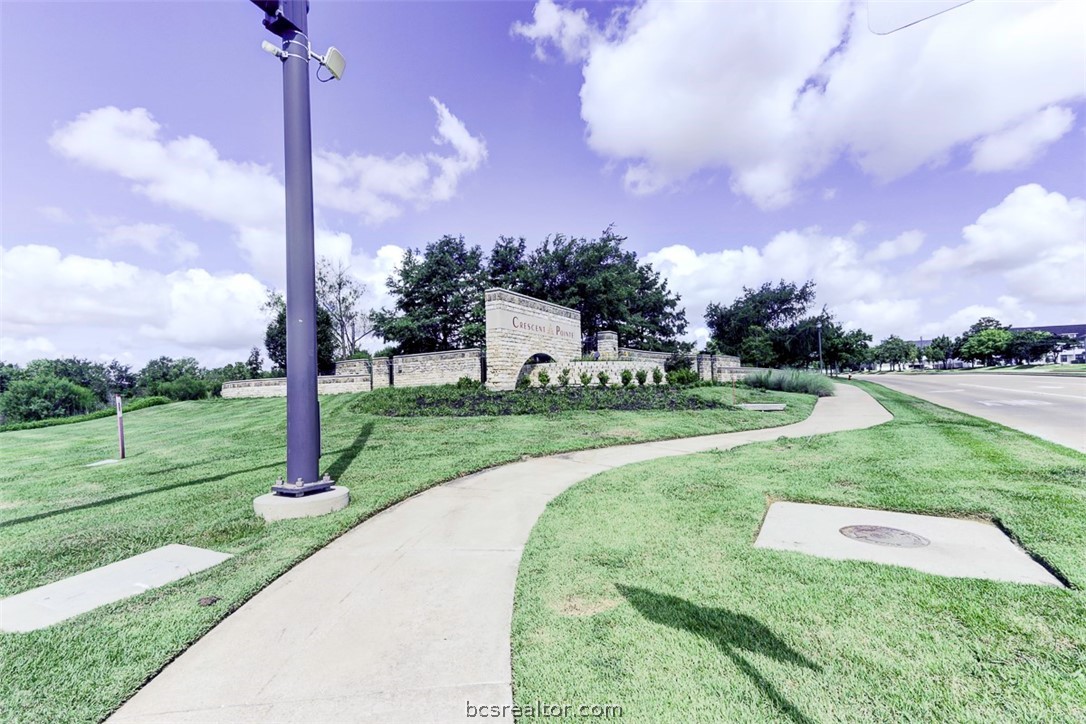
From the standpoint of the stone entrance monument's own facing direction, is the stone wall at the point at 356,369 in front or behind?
behind

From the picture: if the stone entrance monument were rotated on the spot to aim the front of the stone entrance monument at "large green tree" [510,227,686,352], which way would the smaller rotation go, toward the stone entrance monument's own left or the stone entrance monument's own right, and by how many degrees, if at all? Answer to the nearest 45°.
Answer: approximately 90° to the stone entrance monument's own left

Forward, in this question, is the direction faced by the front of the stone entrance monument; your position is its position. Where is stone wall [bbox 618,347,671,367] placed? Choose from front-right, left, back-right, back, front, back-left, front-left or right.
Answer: left

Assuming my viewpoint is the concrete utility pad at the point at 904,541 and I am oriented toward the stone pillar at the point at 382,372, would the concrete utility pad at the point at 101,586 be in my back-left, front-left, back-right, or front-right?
front-left

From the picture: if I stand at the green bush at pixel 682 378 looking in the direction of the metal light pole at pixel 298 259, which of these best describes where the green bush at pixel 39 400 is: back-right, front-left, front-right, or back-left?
front-right

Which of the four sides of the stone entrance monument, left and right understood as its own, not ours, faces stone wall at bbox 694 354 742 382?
left

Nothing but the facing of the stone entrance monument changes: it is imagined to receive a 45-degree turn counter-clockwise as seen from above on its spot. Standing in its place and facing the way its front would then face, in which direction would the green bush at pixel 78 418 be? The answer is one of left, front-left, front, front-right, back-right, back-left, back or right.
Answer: back

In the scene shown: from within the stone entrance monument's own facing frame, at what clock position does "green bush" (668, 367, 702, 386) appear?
The green bush is roughly at 10 o'clock from the stone entrance monument.

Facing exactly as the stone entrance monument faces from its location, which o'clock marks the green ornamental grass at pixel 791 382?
The green ornamental grass is roughly at 10 o'clock from the stone entrance monument.

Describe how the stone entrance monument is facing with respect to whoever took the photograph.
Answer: facing the viewer and to the right of the viewer

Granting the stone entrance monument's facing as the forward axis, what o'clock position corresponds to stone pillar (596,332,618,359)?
The stone pillar is roughly at 9 o'clock from the stone entrance monument.
